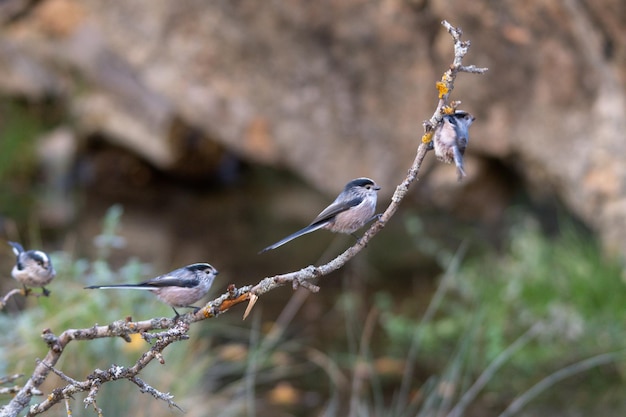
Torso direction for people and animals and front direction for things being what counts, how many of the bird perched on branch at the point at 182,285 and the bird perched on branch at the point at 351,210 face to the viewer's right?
2

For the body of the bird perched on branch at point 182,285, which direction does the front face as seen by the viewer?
to the viewer's right

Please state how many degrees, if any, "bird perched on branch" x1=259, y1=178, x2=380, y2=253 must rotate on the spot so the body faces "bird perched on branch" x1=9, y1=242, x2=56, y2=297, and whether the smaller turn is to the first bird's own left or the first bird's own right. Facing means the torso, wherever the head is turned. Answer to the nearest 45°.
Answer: approximately 180°

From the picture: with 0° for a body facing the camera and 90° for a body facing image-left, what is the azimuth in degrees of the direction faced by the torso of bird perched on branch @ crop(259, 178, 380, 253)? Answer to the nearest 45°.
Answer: approximately 270°

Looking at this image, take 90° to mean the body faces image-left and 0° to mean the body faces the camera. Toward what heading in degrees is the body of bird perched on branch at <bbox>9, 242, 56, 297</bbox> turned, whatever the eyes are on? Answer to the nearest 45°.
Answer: approximately 315°
